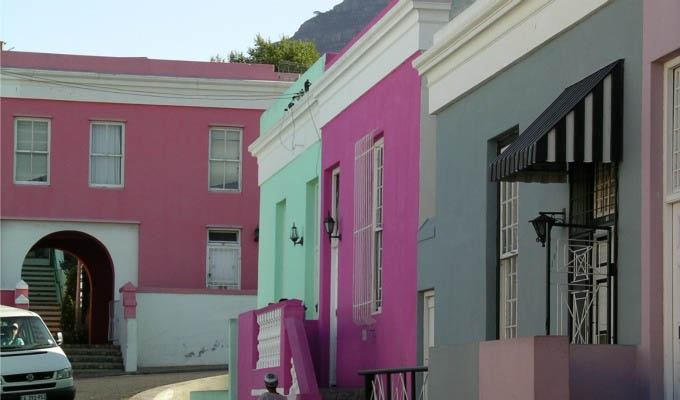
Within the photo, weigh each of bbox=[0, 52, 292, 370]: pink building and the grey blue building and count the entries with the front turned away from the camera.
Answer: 0

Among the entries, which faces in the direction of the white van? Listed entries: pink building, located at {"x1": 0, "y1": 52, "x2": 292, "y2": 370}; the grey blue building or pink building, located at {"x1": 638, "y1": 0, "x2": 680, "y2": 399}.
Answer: pink building, located at {"x1": 0, "y1": 52, "x2": 292, "y2": 370}

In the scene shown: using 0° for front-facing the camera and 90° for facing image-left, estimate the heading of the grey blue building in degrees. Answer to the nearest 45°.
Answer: approximately 45°

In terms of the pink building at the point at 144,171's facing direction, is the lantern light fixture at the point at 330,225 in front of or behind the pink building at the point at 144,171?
in front

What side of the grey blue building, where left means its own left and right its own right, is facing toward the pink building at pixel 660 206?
left

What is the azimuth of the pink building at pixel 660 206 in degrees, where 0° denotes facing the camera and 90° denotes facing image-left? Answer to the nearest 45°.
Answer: approximately 45°

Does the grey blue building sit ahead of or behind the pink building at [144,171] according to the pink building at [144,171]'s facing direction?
ahead

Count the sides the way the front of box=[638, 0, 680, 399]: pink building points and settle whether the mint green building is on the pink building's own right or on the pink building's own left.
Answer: on the pink building's own right
